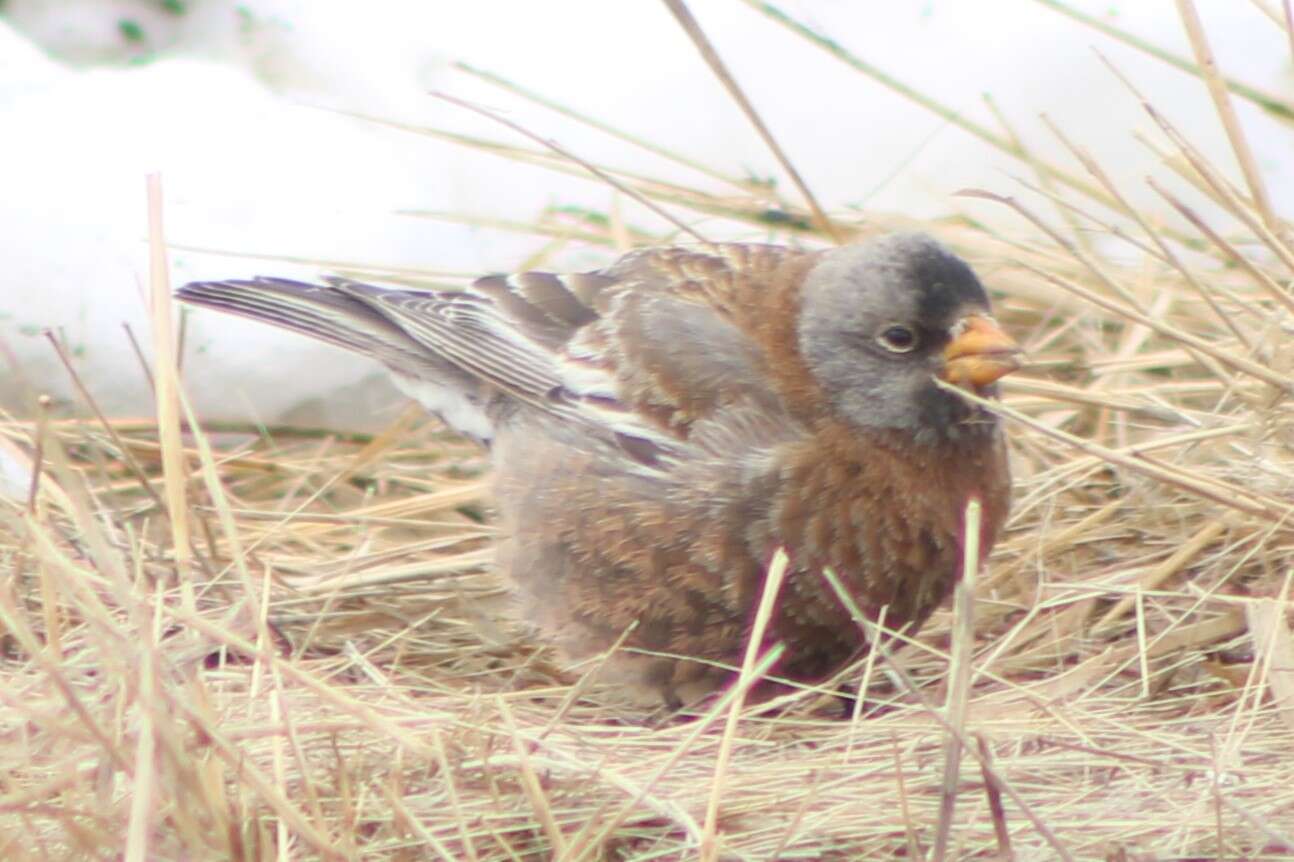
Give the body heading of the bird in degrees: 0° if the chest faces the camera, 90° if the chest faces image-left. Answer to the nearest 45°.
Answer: approximately 270°
